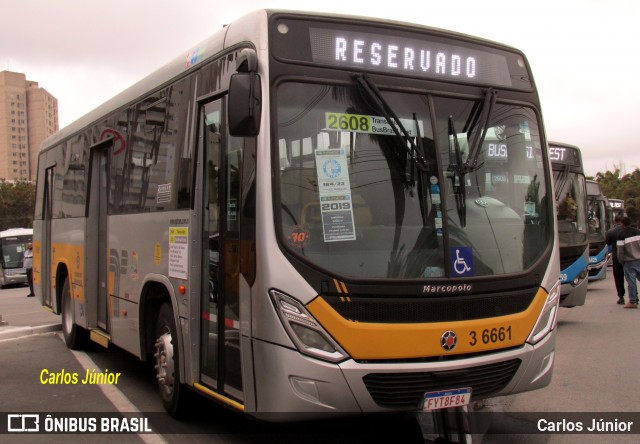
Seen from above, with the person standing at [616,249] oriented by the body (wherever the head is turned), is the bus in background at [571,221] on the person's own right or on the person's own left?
on the person's own left

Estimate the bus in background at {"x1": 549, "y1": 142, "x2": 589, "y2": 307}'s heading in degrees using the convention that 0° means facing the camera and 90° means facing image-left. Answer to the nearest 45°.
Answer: approximately 315°

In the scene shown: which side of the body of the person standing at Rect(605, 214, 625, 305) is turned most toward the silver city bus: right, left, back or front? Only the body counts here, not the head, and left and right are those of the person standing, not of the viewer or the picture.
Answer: left

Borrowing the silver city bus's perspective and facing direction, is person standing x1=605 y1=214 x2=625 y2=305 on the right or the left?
on its left

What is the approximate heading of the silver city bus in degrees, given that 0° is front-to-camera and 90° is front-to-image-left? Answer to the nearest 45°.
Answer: approximately 315°

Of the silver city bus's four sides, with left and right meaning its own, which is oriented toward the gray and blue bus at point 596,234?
left
